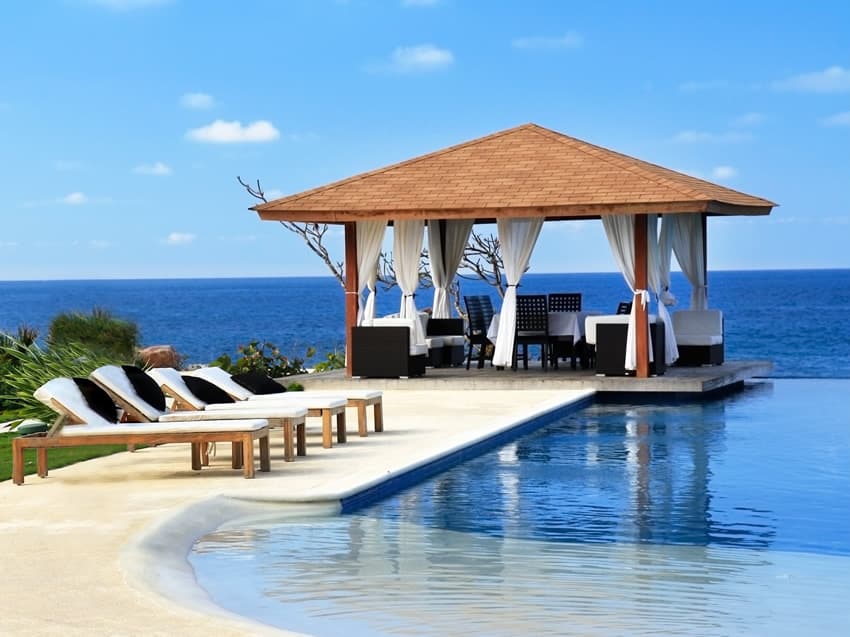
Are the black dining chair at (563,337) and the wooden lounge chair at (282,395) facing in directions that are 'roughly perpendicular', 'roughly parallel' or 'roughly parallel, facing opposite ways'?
roughly perpendicular

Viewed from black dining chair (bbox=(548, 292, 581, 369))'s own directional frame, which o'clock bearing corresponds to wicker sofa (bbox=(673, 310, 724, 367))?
The wicker sofa is roughly at 9 o'clock from the black dining chair.

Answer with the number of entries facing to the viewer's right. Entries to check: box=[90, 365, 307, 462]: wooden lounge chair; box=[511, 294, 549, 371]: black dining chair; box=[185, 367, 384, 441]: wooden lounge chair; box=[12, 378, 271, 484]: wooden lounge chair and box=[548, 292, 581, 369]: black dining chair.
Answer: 3

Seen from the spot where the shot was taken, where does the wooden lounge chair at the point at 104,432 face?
facing to the right of the viewer

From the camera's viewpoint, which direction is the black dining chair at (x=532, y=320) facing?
away from the camera

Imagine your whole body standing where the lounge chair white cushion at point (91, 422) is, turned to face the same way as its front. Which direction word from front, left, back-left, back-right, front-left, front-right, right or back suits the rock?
left

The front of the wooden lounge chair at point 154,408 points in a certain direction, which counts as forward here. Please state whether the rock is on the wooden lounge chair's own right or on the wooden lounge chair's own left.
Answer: on the wooden lounge chair's own left

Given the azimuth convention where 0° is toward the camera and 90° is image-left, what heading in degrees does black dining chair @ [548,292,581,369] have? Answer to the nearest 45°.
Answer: approximately 0°

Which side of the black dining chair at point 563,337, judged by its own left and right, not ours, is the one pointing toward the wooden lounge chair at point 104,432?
front

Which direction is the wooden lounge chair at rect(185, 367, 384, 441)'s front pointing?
to the viewer's right

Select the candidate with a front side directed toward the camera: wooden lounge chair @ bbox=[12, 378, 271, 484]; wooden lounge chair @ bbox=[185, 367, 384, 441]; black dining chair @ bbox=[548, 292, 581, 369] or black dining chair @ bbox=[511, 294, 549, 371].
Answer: black dining chair @ bbox=[548, 292, 581, 369]

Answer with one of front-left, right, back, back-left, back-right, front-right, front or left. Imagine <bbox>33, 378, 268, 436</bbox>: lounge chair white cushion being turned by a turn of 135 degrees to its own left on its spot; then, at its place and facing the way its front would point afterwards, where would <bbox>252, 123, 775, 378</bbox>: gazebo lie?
right

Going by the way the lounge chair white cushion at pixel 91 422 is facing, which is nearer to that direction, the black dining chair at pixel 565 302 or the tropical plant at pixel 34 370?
the black dining chair

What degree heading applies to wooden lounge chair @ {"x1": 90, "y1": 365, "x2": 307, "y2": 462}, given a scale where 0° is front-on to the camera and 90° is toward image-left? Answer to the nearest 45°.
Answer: approximately 270°

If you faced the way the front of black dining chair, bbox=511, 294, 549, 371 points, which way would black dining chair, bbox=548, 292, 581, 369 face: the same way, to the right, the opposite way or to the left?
the opposite way

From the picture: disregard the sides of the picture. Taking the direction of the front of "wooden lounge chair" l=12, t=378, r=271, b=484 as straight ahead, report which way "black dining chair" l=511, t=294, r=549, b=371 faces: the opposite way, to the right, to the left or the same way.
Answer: to the left

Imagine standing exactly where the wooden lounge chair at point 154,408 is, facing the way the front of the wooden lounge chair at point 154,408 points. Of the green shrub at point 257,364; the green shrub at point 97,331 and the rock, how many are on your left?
3
